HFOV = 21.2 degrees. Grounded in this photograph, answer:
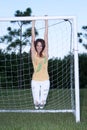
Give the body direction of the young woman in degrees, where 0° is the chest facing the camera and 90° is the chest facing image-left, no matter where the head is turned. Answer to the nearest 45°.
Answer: approximately 0°
